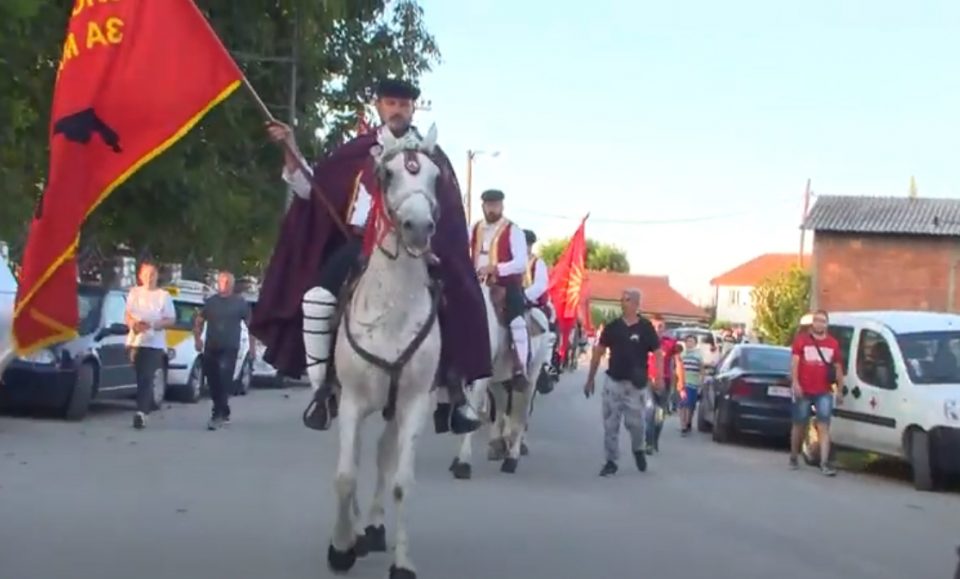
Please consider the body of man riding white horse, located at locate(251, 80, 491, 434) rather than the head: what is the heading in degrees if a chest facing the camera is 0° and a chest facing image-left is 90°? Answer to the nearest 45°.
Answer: approximately 0°

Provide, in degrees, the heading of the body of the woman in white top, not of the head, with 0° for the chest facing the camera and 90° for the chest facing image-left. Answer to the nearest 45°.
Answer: approximately 0°

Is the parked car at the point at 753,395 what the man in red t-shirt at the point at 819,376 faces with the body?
no

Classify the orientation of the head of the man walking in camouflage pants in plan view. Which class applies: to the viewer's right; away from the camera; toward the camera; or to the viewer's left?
toward the camera

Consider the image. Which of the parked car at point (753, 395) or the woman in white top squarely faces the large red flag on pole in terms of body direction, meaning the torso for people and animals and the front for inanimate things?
the woman in white top

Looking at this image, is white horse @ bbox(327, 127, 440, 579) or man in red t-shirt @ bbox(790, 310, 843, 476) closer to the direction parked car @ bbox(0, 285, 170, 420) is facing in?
the white horse

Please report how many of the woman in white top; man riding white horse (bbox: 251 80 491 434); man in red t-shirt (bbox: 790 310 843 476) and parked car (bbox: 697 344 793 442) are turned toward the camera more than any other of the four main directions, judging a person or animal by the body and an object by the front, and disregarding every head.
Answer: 3

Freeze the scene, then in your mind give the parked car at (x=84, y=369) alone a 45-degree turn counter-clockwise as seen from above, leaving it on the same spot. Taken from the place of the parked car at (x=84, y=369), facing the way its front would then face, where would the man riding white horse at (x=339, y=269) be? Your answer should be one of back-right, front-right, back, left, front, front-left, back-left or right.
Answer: front

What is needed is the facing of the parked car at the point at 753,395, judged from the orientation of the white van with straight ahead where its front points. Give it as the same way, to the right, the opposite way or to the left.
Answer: the opposite way

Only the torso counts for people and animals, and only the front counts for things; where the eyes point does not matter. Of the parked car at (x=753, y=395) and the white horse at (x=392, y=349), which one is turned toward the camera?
the white horse

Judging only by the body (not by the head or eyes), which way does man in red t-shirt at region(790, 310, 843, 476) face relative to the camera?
toward the camera

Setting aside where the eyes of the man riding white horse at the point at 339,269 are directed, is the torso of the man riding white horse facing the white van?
no

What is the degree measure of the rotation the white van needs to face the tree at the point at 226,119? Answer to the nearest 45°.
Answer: approximately 135° to its right

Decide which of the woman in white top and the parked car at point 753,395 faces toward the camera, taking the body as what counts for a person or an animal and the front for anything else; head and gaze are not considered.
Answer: the woman in white top

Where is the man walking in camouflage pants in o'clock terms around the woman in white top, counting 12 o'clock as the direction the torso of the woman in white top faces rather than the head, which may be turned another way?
The man walking in camouflage pants is roughly at 10 o'clock from the woman in white top.

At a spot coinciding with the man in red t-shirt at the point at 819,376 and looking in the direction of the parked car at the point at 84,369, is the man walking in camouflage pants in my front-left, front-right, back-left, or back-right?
front-left
